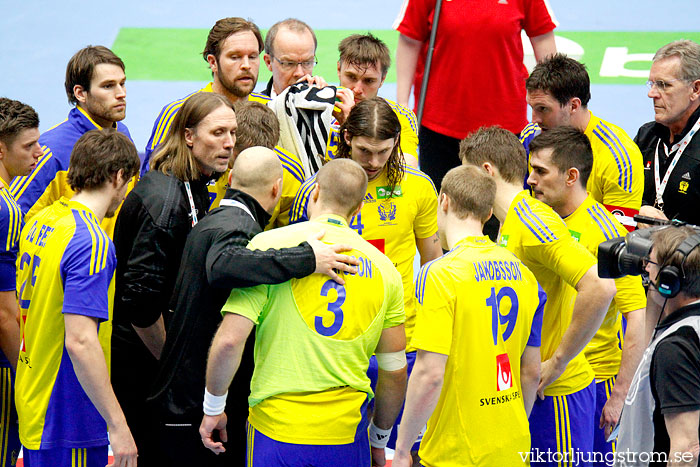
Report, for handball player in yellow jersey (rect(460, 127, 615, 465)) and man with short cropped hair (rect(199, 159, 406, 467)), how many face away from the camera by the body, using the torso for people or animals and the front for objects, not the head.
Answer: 1

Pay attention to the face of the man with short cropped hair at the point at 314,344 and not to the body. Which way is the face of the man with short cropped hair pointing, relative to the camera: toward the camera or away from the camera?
away from the camera

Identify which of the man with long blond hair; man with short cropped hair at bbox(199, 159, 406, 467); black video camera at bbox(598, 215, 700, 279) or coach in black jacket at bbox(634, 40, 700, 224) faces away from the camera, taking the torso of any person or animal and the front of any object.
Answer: the man with short cropped hair

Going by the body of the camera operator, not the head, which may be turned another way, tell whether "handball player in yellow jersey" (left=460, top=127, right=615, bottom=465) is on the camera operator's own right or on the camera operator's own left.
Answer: on the camera operator's own right

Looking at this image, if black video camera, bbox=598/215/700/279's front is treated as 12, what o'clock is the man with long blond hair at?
The man with long blond hair is roughly at 12 o'clock from the black video camera.

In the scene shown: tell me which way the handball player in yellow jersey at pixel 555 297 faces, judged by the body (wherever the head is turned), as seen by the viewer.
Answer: to the viewer's left

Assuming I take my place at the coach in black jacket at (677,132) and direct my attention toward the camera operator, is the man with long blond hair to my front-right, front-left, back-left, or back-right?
front-right

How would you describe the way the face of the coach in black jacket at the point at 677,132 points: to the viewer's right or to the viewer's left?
to the viewer's left

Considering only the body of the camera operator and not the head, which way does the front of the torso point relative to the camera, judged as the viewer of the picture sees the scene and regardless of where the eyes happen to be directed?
to the viewer's left

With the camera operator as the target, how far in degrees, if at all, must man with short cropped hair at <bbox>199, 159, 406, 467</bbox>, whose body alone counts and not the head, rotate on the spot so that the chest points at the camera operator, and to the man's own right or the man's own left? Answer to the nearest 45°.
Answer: approximately 90° to the man's own right

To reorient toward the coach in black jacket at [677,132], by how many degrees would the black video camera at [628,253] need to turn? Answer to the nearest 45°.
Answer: approximately 90° to its right

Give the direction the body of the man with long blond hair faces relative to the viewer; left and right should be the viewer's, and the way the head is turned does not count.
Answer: facing to the right of the viewer

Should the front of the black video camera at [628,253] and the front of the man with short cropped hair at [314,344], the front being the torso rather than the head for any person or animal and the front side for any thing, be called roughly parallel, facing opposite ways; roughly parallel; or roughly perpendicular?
roughly perpendicular

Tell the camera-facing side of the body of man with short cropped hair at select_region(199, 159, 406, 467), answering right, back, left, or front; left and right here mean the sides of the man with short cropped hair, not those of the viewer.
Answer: back

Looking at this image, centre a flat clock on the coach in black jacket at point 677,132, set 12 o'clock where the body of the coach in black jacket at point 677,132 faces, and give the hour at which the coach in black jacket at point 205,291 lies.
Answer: the coach in black jacket at point 205,291 is roughly at 12 o'clock from the coach in black jacket at point 677,132.
